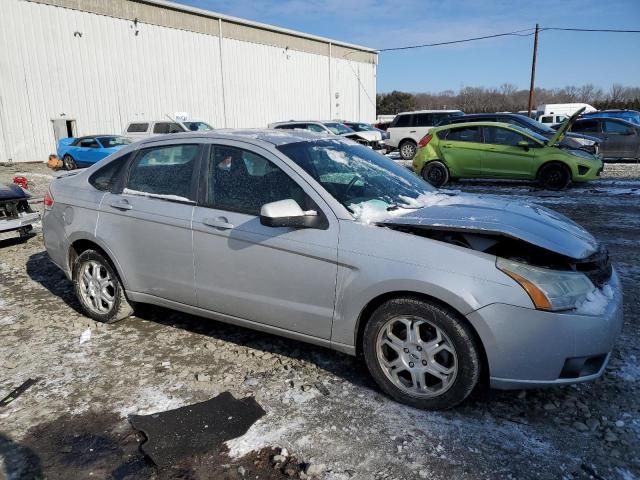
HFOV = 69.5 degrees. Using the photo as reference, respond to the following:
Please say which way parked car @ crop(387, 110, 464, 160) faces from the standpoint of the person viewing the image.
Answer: facing to the right of the viewer

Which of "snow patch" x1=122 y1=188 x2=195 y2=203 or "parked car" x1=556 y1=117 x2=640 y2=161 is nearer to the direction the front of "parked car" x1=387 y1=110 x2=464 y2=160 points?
the parked car

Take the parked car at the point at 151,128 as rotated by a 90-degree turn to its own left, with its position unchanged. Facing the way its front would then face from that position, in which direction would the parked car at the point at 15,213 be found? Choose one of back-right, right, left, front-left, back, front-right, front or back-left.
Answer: back

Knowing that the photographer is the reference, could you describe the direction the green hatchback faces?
facing to the right of the viewer

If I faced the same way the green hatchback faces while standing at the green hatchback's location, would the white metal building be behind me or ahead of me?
behind

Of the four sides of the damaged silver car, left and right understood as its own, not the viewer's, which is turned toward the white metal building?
back

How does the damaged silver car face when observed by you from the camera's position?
facing the viewer and to the right of the viewer

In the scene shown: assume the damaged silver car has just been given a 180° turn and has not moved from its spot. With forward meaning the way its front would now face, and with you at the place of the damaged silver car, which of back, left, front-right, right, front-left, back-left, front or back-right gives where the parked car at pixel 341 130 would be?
front-right

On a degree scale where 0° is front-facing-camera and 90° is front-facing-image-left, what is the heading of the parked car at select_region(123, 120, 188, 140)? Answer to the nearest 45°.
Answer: approximately 270°

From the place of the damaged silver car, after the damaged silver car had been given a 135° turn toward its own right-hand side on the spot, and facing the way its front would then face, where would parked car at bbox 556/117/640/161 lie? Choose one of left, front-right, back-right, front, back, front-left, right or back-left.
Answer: back-right
